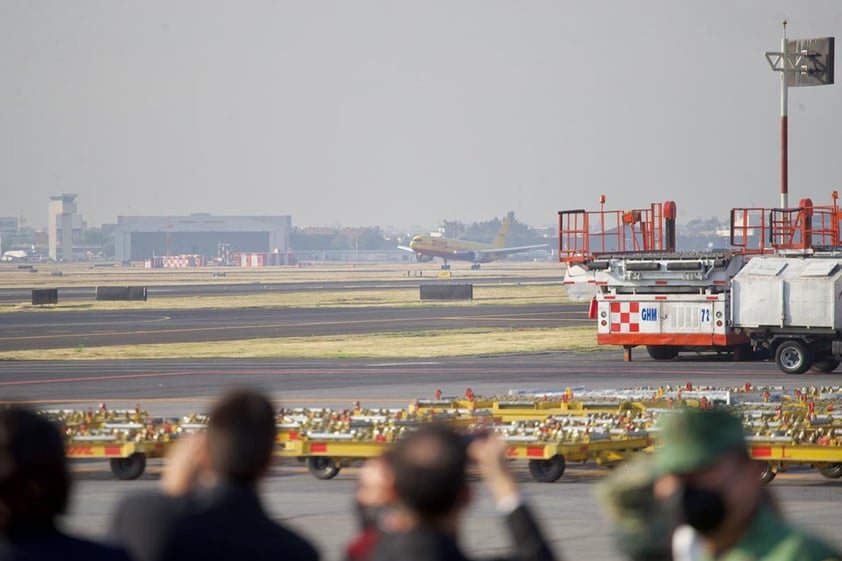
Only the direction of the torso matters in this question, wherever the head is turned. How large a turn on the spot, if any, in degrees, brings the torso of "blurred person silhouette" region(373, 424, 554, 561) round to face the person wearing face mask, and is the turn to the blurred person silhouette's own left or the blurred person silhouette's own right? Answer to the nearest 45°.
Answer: approximately 90° to the blurred person silhouette's own right

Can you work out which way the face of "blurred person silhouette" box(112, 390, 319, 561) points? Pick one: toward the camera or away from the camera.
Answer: away from the camera

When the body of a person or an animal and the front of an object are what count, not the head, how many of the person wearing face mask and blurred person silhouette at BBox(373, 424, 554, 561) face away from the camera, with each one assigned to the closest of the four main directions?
1

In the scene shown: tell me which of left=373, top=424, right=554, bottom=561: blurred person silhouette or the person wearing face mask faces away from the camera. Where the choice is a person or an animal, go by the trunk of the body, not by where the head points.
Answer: the blurred person silhouette

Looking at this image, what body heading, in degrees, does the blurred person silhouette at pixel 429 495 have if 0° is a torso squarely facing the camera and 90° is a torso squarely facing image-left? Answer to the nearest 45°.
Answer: approximately 180°

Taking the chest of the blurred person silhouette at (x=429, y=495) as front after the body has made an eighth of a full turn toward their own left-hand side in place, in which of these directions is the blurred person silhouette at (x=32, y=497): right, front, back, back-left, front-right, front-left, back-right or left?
front-left

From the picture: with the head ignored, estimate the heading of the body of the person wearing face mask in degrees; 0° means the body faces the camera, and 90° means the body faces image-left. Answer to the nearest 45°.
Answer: approximately 45°

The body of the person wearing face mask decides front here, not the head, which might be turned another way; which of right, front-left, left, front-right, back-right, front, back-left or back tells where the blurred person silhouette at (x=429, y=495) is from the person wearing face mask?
front-right
